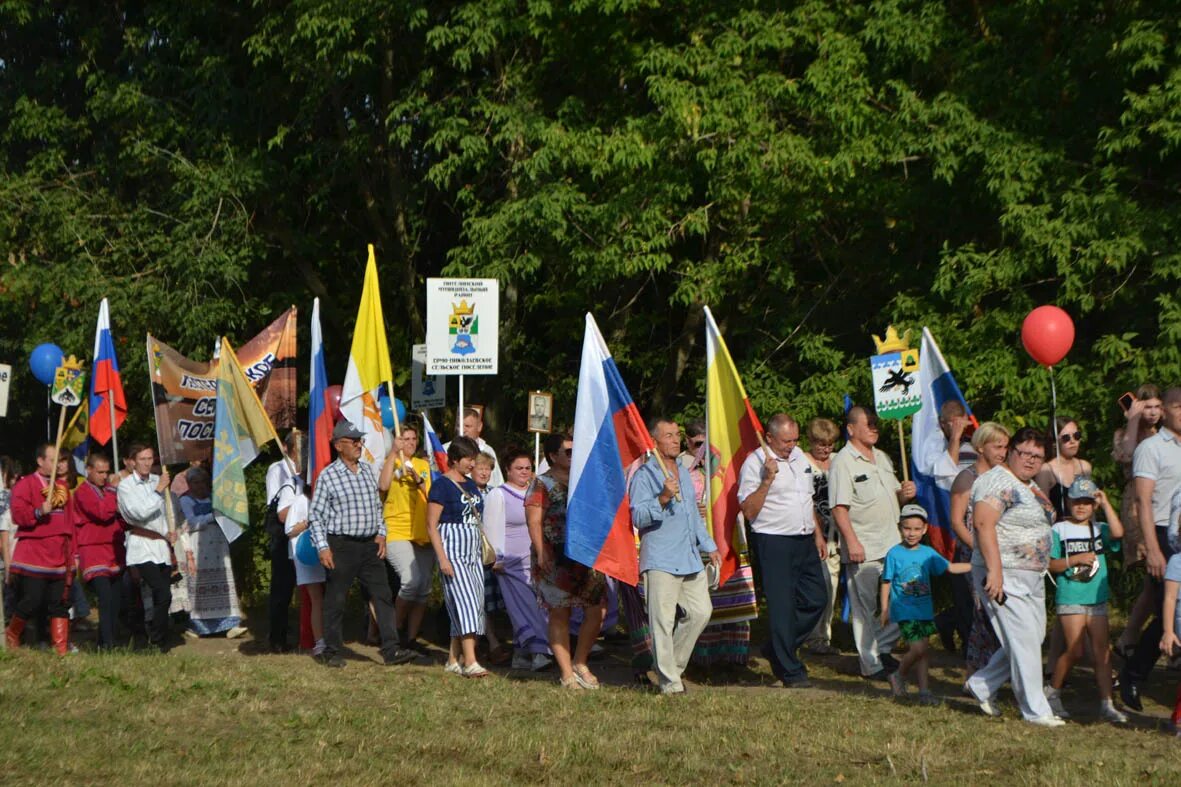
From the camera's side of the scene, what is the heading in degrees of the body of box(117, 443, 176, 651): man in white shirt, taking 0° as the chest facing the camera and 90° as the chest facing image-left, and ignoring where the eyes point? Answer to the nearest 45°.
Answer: approximately 315°

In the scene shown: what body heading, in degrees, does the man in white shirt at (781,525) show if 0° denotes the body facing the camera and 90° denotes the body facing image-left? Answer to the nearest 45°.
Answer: approximately 315°

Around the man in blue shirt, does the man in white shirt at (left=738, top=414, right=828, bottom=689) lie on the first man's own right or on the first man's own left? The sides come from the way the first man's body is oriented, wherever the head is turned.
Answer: on the first man's own left

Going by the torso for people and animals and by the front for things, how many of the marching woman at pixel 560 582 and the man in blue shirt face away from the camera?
0

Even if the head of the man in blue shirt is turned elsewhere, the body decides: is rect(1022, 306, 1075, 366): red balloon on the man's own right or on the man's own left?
on the man's own left

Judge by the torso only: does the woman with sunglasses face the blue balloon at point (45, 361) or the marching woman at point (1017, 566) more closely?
the marching woman
